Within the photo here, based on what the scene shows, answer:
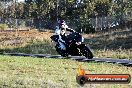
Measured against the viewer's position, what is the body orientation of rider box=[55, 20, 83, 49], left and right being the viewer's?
facing the viewer and to the right of the viewer
